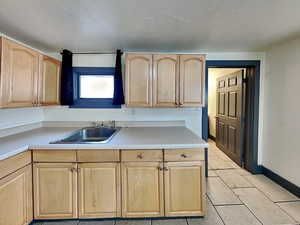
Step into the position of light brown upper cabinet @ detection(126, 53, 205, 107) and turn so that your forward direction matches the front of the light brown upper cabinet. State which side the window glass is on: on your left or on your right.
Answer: on your right

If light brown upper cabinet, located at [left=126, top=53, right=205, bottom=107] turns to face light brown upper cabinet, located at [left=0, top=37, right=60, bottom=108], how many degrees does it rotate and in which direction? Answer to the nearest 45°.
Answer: approximately 45° to its right

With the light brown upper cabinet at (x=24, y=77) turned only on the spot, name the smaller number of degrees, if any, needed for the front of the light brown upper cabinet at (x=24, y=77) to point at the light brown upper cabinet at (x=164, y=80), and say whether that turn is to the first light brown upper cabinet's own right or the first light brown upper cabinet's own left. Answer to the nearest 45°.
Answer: approximately 45° to the first light brown upper cabinet's own left

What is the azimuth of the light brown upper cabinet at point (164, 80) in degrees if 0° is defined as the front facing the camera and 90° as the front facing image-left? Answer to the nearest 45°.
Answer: approximately 0°

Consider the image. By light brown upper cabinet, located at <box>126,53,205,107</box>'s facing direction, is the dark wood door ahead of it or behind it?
behind

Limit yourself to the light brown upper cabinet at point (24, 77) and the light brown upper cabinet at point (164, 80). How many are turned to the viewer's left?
0

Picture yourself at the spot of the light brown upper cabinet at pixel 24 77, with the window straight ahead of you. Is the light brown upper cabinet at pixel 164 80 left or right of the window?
right

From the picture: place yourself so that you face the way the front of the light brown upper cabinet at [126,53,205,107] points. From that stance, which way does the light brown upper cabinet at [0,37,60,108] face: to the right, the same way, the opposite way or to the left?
to the left
